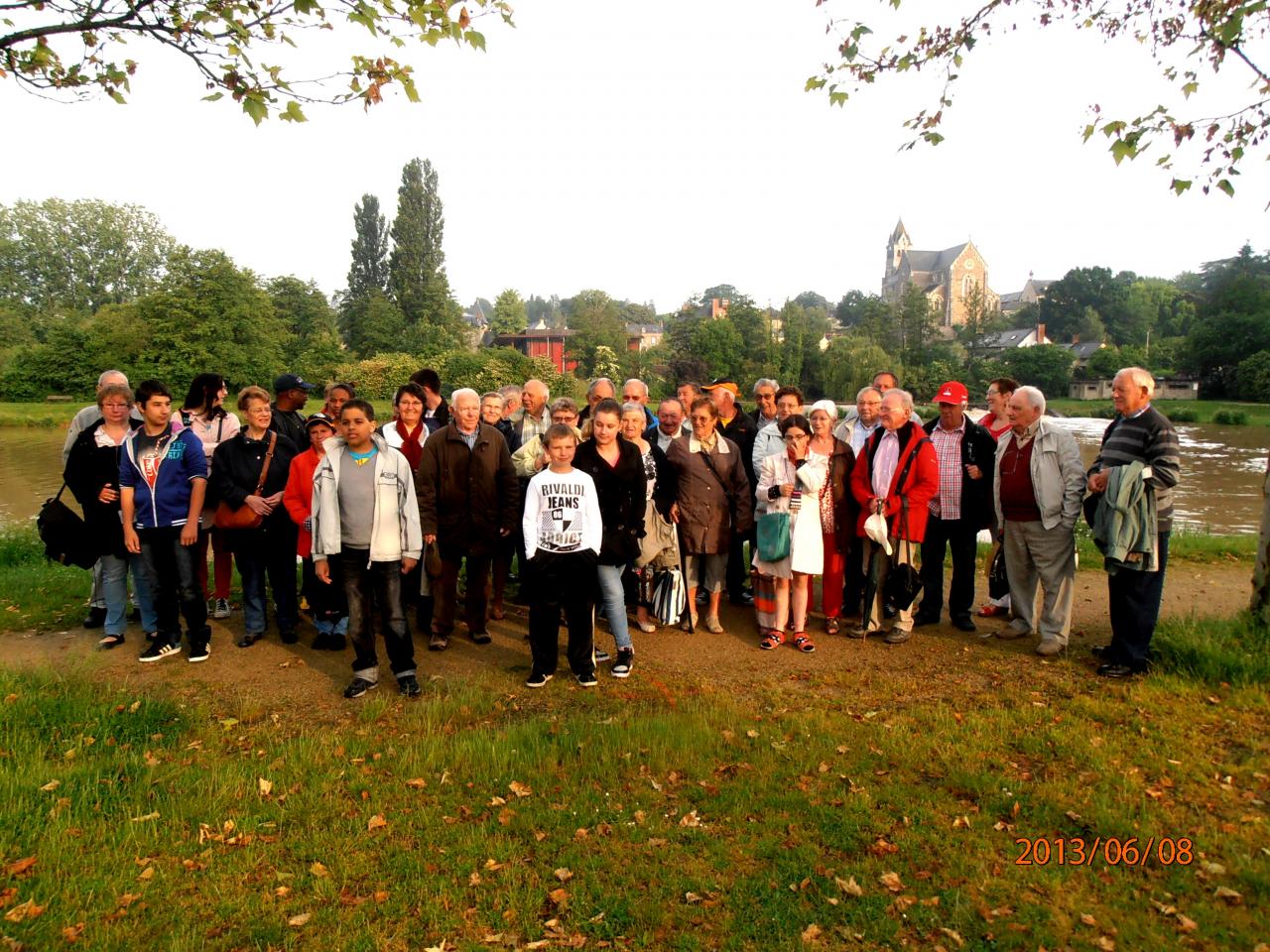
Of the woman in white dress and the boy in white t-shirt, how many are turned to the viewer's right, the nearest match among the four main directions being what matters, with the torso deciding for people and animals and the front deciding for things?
0

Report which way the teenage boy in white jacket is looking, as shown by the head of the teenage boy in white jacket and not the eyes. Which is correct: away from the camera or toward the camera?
toward the camera

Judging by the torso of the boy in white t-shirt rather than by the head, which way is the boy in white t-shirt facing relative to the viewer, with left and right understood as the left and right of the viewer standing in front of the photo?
facing the viewer

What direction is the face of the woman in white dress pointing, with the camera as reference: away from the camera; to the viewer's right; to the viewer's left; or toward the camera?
toward the camera

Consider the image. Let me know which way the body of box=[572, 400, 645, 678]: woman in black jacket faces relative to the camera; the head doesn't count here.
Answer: toward the camera

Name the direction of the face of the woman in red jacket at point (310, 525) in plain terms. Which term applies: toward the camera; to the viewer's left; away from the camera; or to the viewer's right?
toward the camera

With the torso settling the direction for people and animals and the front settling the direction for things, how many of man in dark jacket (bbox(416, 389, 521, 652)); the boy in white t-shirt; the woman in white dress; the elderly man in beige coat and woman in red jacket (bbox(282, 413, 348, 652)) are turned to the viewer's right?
0

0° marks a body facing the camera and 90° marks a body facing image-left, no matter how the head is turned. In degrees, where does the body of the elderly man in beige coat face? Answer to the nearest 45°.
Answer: approximately 45°

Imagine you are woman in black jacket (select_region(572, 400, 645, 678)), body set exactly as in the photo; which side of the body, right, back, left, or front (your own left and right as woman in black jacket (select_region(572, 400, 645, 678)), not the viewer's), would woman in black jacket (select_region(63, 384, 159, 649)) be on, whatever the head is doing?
right

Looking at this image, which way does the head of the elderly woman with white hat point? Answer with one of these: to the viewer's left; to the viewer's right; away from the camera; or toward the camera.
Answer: toward the camera

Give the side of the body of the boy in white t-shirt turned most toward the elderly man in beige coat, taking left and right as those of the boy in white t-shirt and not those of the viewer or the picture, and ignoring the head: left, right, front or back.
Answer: left

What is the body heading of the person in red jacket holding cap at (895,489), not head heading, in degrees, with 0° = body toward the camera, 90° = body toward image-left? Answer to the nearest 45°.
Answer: approximately 45°

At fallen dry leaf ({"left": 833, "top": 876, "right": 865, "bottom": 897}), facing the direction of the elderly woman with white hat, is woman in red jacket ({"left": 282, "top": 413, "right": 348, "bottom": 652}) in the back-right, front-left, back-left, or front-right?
front-left
